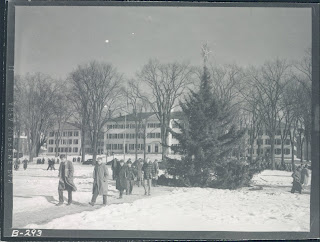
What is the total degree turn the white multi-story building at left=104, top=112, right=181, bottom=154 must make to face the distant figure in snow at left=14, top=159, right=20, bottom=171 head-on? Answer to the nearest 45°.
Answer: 0° — it already faces them

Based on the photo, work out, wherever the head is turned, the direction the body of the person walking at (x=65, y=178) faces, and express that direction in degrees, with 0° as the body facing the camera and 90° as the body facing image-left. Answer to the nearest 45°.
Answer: approximately 45°

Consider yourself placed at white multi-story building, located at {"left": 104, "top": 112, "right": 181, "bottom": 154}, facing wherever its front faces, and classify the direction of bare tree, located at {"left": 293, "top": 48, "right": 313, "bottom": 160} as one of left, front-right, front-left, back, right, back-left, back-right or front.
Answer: left

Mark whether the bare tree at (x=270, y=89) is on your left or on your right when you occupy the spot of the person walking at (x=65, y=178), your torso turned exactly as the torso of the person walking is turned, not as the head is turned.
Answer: on your left

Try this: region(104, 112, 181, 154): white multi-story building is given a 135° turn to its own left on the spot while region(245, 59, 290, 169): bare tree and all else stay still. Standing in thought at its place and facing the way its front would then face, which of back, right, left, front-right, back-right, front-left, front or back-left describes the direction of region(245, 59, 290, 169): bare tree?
front-right

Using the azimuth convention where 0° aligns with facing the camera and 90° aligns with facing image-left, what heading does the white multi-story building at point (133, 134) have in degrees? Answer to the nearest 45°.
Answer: approximately 0°
